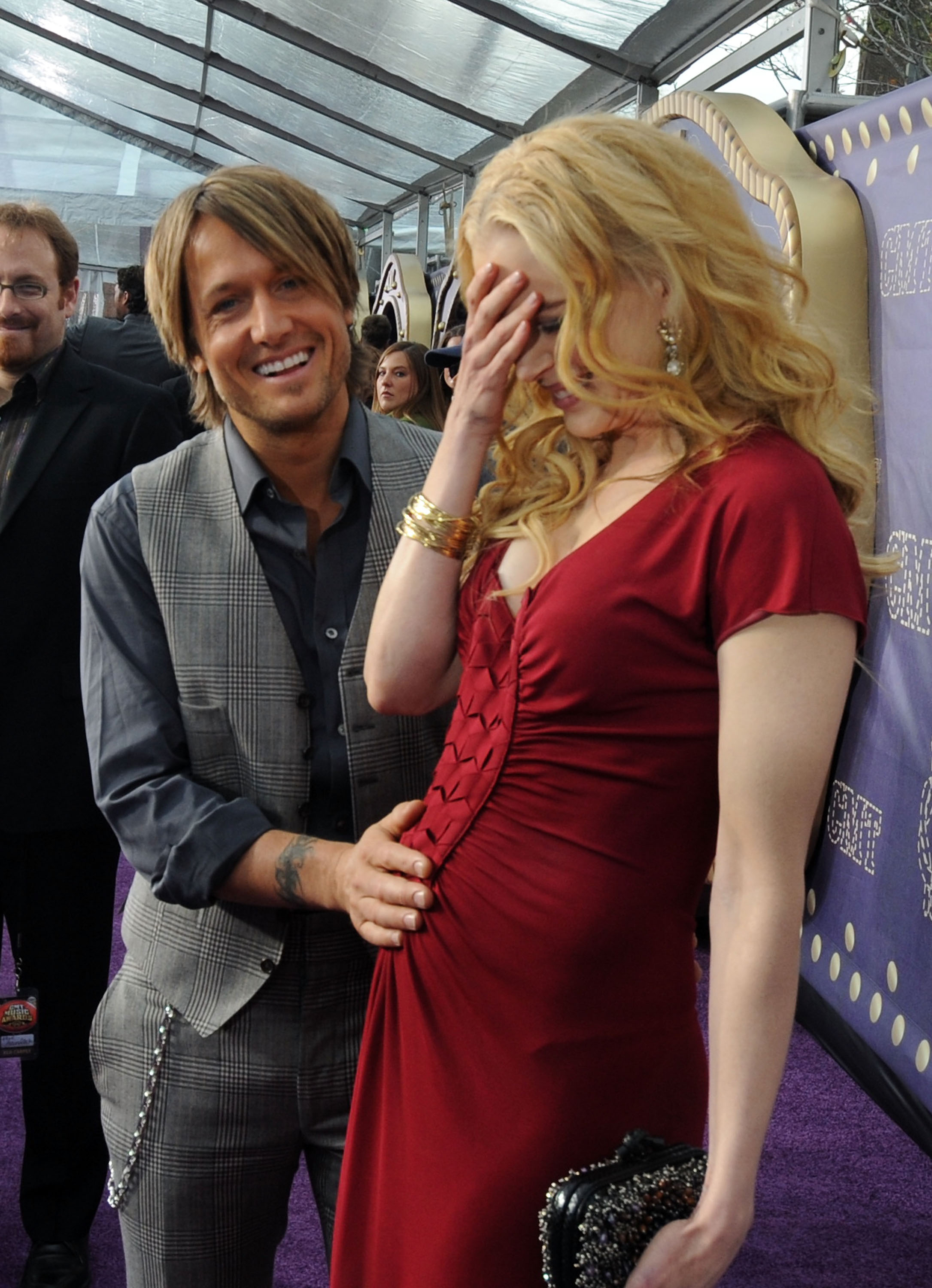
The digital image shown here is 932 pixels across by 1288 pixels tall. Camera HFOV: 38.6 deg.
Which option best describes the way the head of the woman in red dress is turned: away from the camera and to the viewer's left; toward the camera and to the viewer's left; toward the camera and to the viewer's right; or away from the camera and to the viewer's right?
toward the camera and to the viewer's left

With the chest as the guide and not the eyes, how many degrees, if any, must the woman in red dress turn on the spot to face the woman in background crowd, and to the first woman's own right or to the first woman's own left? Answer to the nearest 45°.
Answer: approximately 135° to the first woman's own right

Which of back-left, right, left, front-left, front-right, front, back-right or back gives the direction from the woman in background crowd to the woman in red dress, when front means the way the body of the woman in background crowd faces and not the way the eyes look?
front-left

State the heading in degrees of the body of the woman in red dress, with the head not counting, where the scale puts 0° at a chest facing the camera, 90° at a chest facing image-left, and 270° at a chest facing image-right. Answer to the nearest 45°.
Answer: approximately 45°

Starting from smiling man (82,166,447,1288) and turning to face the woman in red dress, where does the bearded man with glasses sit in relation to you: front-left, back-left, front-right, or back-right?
back-left

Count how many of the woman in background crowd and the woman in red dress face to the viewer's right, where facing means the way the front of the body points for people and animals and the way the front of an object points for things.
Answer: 0

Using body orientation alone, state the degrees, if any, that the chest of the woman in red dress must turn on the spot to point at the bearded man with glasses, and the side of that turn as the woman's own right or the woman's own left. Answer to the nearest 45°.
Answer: approximately 90° to the woman's own right
